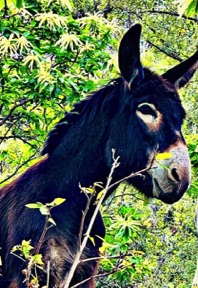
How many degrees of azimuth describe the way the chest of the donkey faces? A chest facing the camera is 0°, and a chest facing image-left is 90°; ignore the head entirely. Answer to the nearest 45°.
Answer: approximately 315°
